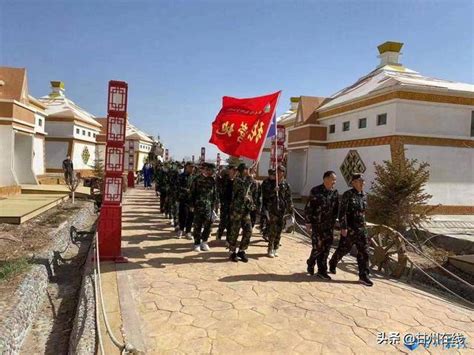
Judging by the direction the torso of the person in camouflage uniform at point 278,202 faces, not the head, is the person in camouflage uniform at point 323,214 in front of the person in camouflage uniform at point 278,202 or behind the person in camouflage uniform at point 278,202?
in front

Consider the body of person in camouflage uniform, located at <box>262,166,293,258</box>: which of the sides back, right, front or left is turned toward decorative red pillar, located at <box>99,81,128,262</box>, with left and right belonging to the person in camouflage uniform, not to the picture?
right

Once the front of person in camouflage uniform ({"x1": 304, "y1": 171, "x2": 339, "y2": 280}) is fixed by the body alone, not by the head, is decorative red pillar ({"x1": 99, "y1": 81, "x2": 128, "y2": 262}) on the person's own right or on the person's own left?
on the person's own right

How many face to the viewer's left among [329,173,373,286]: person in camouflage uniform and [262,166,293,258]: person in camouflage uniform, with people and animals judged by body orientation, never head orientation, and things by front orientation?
0

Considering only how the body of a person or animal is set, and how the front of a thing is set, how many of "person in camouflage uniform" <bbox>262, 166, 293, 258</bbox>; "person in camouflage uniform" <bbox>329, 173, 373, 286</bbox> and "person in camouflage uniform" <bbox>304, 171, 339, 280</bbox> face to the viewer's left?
0

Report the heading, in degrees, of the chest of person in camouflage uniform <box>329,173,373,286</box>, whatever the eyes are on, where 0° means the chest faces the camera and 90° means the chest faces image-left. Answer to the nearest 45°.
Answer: approximately 315°

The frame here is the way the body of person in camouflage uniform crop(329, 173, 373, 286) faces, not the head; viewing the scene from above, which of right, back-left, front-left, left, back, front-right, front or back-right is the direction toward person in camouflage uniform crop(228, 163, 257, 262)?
back-right

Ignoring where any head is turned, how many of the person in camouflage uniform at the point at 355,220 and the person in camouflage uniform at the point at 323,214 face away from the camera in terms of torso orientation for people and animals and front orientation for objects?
0

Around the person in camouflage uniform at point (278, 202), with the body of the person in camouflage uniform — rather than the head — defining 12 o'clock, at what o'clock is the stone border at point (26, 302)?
The stone border is roughly at 2 o'clock from the person in camouflage uniform.

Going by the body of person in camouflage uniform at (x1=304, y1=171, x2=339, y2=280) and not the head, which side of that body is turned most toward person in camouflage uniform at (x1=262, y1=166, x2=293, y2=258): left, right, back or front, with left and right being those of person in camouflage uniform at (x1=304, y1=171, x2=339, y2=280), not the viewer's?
back

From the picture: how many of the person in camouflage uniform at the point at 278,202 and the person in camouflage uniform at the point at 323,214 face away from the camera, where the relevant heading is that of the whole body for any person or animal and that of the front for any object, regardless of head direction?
0

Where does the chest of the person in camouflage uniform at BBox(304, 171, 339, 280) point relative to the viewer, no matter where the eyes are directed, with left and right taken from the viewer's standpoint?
facing the viewer and to the right of the viewer

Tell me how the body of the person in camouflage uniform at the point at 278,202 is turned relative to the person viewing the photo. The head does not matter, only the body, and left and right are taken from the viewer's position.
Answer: facing the viewer

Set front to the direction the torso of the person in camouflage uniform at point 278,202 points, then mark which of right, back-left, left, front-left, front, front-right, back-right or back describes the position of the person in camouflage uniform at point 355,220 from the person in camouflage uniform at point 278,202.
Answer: front-left
